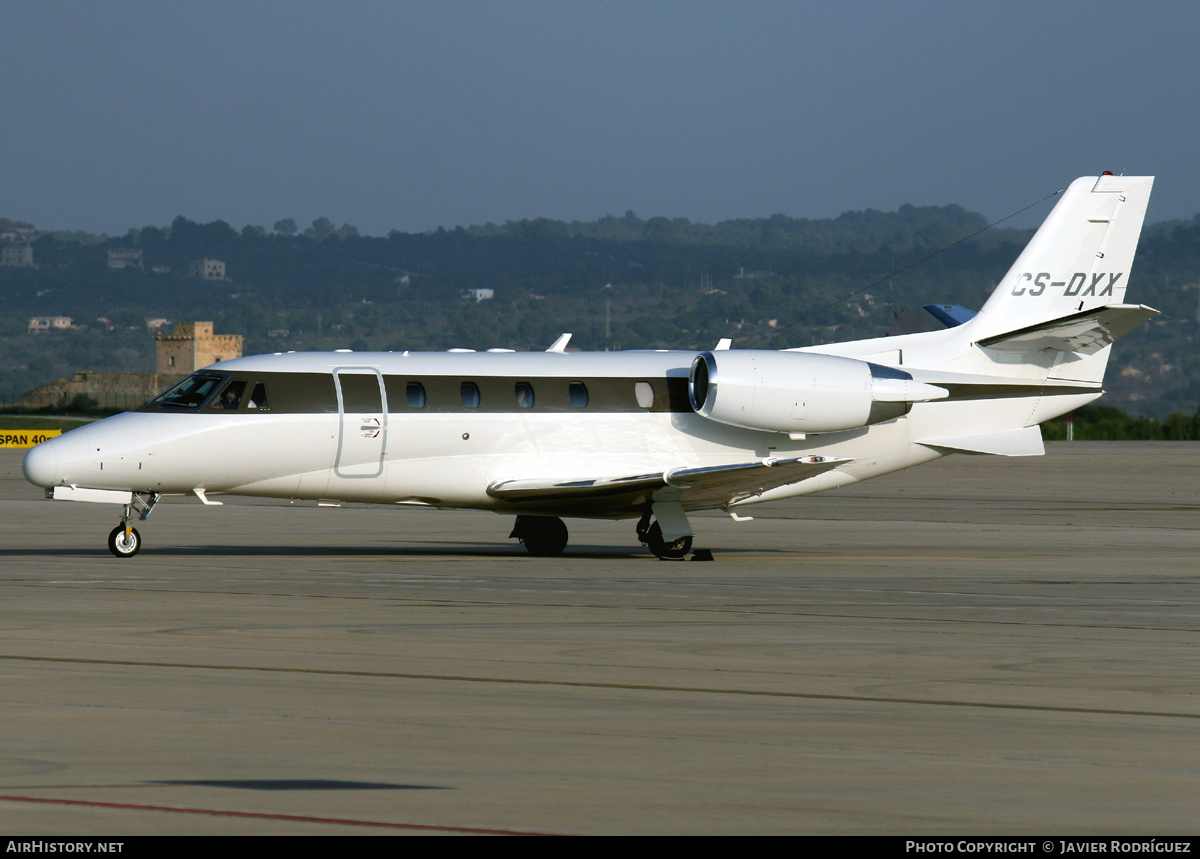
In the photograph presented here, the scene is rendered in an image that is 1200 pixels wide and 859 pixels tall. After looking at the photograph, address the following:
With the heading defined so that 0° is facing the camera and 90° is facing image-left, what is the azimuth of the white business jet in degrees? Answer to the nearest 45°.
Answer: approximately 90°
